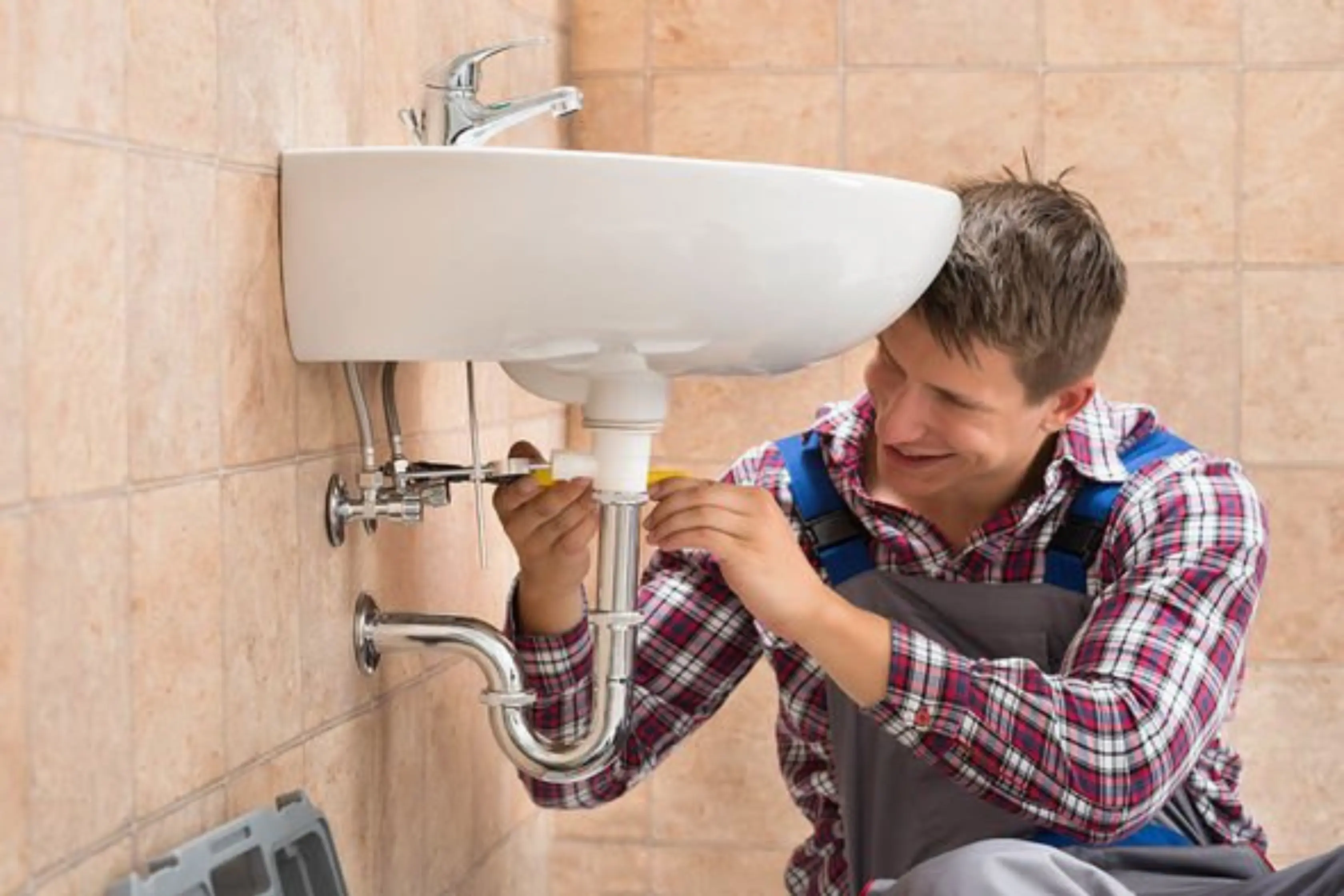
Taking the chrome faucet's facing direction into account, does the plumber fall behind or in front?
in front

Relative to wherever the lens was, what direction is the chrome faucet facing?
facing to the right of the viewer

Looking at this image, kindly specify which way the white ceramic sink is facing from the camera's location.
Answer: facing to the right of the viewer

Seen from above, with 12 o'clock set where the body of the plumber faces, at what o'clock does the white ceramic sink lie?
The white ceramic sink is roughly at 12 o'clock from the plumber.

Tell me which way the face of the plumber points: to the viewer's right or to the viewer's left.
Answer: to the viewer's left

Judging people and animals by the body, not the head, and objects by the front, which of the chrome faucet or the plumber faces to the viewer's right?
the chrome faucet

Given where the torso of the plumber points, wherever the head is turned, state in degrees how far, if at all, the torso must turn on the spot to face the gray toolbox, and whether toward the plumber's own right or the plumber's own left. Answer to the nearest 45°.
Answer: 0° — they already face it

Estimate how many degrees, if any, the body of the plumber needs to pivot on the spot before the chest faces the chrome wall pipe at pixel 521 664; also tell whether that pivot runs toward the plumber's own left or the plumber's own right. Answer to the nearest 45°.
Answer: approximately 45° to the plumber's own right

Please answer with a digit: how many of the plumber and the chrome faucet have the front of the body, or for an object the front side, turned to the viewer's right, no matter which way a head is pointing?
1

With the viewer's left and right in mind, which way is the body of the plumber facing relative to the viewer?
facing the viewer and to the left of the viewer
